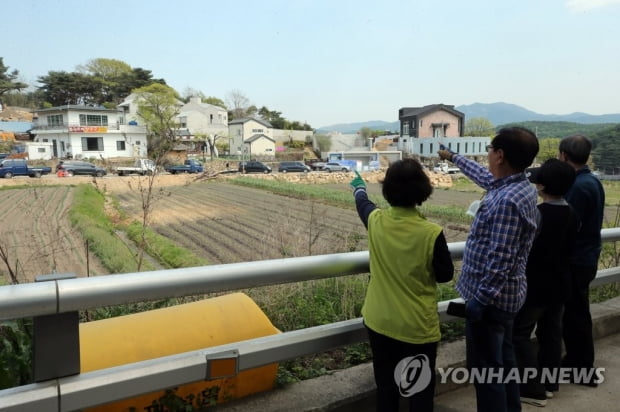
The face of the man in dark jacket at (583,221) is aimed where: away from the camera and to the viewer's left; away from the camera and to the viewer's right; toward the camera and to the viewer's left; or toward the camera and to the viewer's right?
away from the camera and to the viewer's left

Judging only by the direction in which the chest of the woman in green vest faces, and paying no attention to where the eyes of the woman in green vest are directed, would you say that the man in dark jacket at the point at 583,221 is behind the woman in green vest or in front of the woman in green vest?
in front

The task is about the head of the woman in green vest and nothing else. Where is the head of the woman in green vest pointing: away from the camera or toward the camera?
away from the camera

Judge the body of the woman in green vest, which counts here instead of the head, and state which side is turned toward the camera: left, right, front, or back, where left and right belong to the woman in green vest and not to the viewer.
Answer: back

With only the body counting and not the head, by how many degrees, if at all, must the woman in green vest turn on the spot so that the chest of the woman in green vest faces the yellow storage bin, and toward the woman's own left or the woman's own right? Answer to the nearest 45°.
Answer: approximately 90° to the woman's own left

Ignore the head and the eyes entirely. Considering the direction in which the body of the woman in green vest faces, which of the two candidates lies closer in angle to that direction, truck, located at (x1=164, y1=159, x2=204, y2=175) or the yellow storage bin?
the truck

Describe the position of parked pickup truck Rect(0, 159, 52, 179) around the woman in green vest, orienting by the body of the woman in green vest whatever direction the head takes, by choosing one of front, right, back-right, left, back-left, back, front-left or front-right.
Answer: front-left

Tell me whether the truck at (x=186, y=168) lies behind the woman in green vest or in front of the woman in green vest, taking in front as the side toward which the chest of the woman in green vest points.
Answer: in front
